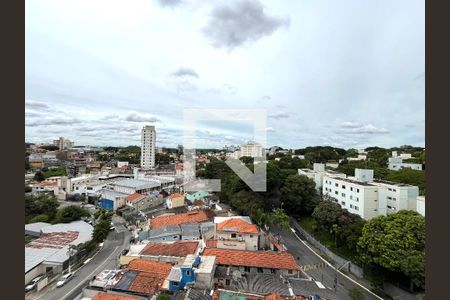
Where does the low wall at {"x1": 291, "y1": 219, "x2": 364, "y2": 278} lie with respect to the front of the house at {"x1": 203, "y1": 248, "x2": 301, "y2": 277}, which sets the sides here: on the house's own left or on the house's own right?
on the house's own left

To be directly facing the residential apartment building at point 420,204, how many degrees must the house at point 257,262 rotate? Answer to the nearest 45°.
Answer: approximately 90° to its left

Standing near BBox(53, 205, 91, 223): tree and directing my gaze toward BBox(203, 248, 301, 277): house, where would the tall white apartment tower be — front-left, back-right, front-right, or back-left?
back-left

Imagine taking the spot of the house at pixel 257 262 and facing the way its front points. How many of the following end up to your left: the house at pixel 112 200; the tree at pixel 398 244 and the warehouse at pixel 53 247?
1
